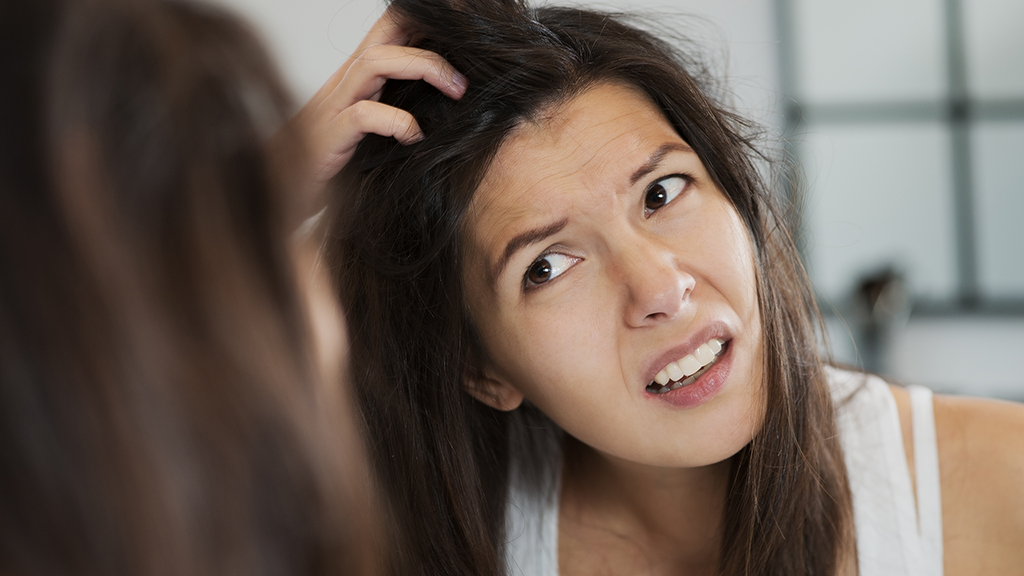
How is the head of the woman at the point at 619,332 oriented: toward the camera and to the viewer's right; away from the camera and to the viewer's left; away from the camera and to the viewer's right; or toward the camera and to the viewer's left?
toward the camera and to the viewer's right

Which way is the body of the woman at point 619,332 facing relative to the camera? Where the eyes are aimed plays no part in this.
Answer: toward the camera
